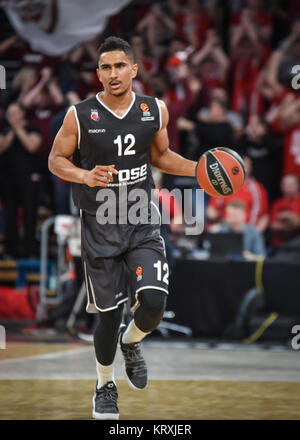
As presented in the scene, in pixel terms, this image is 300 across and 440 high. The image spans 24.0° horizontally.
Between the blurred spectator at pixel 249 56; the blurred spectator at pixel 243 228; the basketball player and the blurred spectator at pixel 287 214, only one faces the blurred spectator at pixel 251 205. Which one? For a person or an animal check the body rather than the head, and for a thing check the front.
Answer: the blurred spectator at pixel 249 56

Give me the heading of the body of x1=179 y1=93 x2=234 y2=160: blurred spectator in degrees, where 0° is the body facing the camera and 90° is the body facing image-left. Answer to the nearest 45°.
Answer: approximately 45°

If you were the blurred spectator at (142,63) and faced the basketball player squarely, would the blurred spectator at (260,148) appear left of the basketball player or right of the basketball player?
left

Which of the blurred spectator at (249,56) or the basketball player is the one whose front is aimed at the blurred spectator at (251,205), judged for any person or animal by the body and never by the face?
the blurred spectator at (249,56)

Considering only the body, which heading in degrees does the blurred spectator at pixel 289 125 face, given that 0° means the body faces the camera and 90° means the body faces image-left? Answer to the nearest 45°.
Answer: approximately 0°

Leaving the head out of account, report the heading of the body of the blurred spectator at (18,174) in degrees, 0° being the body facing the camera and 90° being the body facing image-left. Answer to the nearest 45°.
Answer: approximately 0°

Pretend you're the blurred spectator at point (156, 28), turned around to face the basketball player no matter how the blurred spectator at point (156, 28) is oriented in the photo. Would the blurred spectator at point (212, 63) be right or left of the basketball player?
left

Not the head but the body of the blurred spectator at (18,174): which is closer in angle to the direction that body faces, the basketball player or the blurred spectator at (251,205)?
the basketball player
